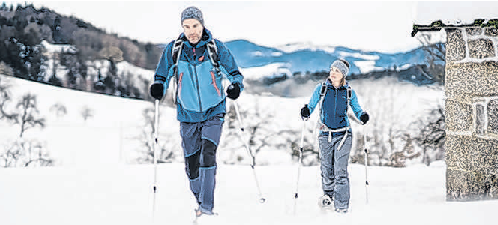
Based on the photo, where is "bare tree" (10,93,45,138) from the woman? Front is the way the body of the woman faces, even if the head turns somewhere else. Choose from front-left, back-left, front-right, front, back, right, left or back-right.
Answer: back-right

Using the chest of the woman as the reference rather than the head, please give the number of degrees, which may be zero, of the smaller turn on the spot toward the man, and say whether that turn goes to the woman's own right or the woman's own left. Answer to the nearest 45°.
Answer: approximately 45° to the woman's own right

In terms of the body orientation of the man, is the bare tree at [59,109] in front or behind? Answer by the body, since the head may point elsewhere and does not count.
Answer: behind

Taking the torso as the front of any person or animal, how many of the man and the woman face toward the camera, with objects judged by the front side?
2

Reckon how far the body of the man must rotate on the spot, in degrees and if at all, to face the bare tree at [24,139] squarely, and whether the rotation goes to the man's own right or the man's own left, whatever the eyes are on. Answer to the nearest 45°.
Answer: approximately 135° to the man's own right

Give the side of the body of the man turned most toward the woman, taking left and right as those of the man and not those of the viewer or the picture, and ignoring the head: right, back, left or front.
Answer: left

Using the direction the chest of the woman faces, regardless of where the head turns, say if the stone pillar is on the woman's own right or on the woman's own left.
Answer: on the woman's own left

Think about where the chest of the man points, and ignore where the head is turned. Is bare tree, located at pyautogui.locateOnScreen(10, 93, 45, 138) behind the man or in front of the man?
behind

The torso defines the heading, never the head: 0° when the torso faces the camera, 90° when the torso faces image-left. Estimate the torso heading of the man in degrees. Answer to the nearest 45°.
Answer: approximately 0°

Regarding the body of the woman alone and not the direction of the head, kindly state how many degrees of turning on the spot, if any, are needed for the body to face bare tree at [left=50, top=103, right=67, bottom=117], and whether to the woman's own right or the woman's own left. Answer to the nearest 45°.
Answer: approximately 135° to the woman's own right
